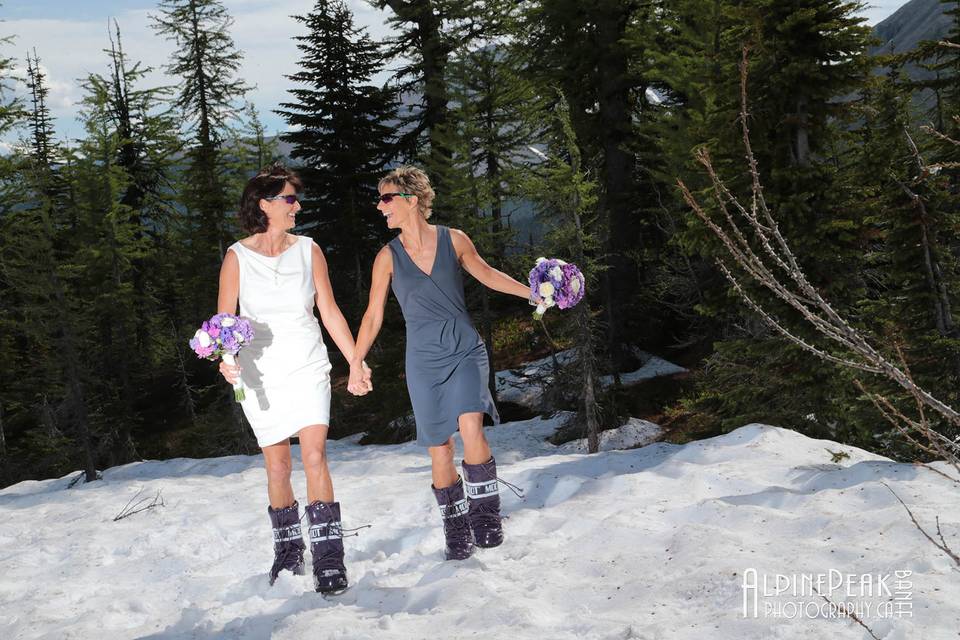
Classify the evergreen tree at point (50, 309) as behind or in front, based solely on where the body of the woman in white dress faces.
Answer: behind

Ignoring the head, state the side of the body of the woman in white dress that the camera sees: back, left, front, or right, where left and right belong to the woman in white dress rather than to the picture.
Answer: front

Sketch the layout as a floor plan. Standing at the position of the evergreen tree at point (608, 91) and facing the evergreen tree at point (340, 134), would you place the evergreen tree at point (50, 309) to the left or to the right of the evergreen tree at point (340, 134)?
left

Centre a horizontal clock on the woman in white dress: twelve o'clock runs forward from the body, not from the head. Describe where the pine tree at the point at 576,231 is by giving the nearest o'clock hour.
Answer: The pine tree is roughly at 7 o'clock from the woman in white dress.

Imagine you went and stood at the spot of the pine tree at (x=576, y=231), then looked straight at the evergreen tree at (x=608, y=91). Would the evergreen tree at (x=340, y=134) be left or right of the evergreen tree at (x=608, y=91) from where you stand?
left

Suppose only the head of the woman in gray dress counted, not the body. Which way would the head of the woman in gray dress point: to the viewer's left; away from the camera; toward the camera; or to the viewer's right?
to the viewer's left

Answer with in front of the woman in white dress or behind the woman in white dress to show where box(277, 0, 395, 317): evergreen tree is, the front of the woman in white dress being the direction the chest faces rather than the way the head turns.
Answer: behind

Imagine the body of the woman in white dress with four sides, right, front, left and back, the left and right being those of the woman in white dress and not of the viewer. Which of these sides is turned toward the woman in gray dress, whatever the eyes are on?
left
